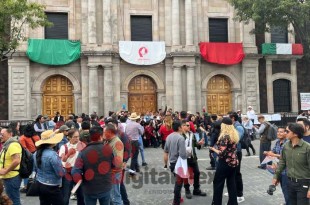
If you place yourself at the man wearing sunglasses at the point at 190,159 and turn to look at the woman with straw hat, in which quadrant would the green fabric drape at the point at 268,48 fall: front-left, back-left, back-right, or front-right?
back-right

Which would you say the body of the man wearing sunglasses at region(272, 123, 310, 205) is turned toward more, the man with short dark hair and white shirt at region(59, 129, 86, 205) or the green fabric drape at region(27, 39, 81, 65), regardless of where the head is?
the man with short dark hair and white shirt

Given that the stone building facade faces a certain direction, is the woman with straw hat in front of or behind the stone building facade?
in front

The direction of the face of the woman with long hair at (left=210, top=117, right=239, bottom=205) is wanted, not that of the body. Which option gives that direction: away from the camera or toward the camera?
away from the camera

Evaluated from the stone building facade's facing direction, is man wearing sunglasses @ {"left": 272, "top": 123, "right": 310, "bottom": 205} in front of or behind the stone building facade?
in front

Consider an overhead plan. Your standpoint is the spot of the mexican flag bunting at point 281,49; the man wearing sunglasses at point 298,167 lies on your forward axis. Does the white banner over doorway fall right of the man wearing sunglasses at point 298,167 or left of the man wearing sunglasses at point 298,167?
right

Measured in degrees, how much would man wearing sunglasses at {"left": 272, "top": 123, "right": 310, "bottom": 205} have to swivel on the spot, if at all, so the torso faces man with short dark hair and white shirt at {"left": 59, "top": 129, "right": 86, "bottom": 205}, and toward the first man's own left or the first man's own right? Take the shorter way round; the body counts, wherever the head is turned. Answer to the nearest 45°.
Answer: approximately 45° to the first man's own right

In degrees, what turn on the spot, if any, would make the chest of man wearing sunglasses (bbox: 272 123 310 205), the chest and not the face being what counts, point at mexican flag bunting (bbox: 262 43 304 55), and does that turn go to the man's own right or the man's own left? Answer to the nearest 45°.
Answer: approximately 135° to the man's own right
